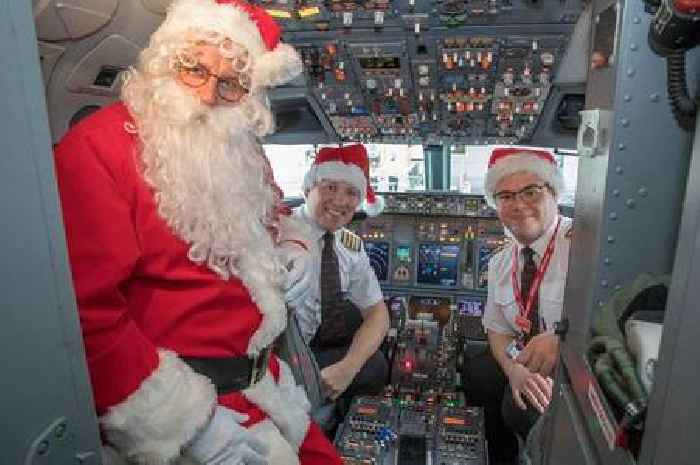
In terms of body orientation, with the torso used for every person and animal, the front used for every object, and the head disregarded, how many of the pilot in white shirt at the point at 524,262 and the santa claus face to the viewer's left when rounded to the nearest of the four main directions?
0

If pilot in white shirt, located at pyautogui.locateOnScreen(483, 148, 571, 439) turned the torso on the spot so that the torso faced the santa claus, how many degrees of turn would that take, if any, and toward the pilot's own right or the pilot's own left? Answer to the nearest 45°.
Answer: approximately 45° to the pilot's own right

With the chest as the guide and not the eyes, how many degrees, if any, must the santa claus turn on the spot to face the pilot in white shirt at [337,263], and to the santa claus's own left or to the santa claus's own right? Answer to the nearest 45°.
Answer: approximately 90° to the santa claus's own left

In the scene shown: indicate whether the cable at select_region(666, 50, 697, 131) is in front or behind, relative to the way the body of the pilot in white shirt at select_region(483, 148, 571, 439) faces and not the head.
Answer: in front

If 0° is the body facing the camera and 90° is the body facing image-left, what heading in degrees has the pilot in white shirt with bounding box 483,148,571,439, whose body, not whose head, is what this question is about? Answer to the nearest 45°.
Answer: approximately 0°

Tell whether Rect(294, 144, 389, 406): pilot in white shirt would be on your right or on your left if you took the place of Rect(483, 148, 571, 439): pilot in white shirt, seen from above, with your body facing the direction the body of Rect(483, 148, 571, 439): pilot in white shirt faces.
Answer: on your right

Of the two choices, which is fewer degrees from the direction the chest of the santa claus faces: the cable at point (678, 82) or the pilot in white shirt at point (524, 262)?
the cable

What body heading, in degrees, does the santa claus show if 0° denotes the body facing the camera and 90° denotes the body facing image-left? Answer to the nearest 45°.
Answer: approximately 315°
